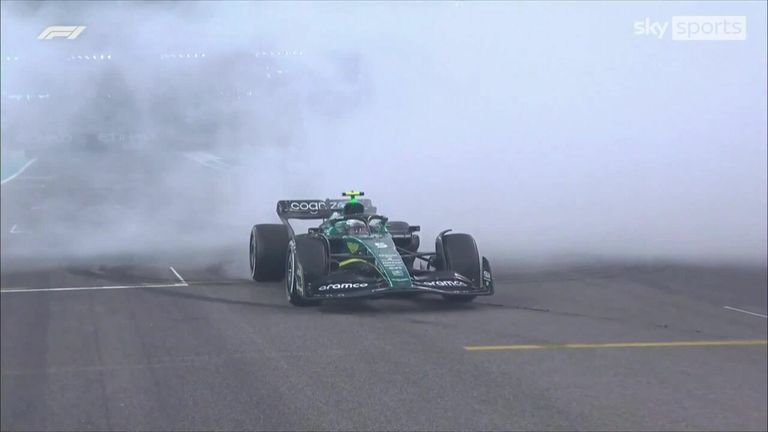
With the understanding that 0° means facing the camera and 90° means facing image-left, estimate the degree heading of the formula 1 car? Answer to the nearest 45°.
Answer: approximately 0°
